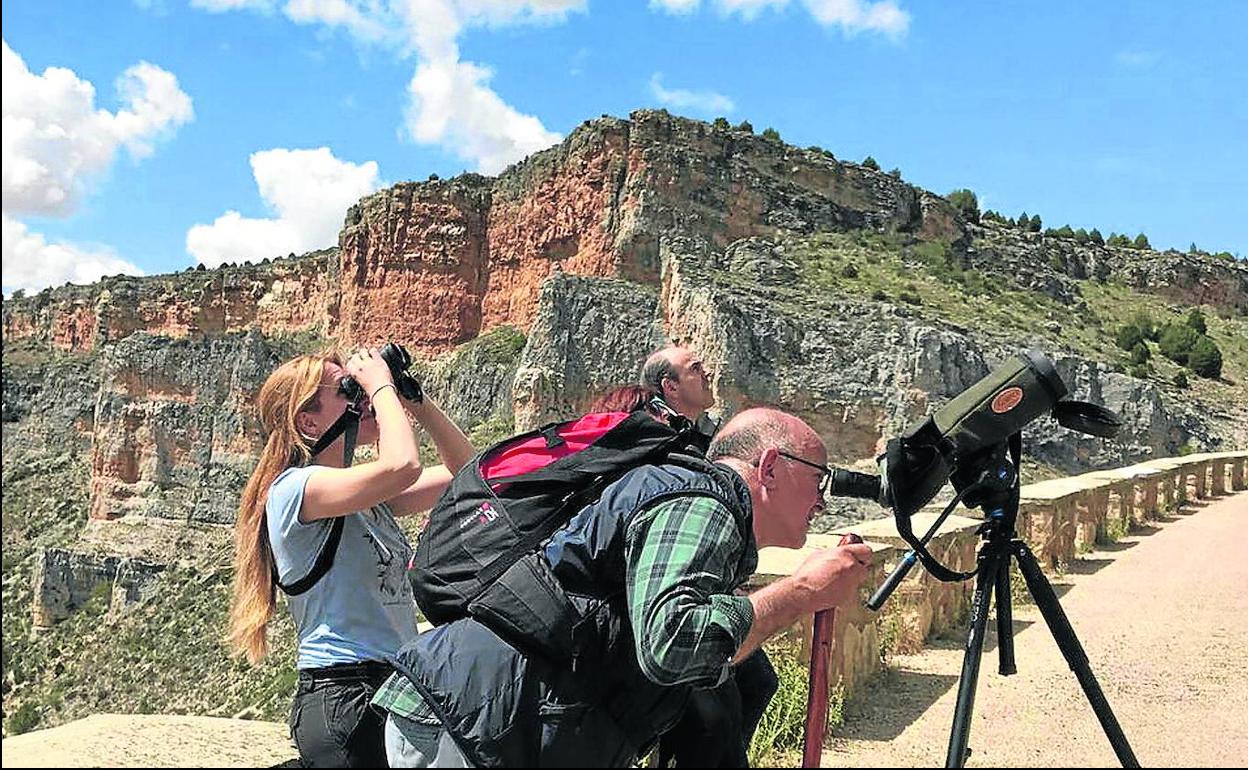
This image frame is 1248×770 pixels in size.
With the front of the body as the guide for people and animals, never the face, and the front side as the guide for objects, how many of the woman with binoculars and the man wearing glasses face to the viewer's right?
2

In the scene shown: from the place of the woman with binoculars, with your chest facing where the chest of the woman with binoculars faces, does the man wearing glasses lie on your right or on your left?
on your right

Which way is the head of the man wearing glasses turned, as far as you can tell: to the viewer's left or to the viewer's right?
to the viewer's right

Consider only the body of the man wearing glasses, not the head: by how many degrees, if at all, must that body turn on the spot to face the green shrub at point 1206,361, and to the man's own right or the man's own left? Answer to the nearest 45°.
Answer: approximately 45° to the man's own left

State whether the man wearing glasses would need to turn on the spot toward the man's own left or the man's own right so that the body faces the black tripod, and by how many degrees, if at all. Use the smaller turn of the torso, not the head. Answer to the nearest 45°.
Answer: approximately 45° to the man's own left

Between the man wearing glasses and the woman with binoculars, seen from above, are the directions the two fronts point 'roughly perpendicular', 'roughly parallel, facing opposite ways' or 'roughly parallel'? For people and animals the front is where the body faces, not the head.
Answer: roughly parallel

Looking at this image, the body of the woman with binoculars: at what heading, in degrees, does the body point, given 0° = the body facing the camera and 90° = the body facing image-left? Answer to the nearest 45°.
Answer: approximately 270°

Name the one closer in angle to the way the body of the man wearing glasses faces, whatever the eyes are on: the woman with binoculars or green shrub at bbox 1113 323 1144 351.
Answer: the green shrub

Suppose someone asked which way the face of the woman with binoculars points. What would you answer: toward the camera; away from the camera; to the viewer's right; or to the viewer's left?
to the viewer's right

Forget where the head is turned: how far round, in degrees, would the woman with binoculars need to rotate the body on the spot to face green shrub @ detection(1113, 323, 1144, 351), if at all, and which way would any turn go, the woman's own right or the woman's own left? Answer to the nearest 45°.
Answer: approximately 45° to the woman's own left

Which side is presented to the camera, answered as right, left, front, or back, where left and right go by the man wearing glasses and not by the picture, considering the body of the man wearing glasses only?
right

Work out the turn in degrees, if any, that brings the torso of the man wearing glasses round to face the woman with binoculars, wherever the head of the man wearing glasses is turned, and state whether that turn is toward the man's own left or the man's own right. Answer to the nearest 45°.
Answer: approximately 135° to the man's own left
